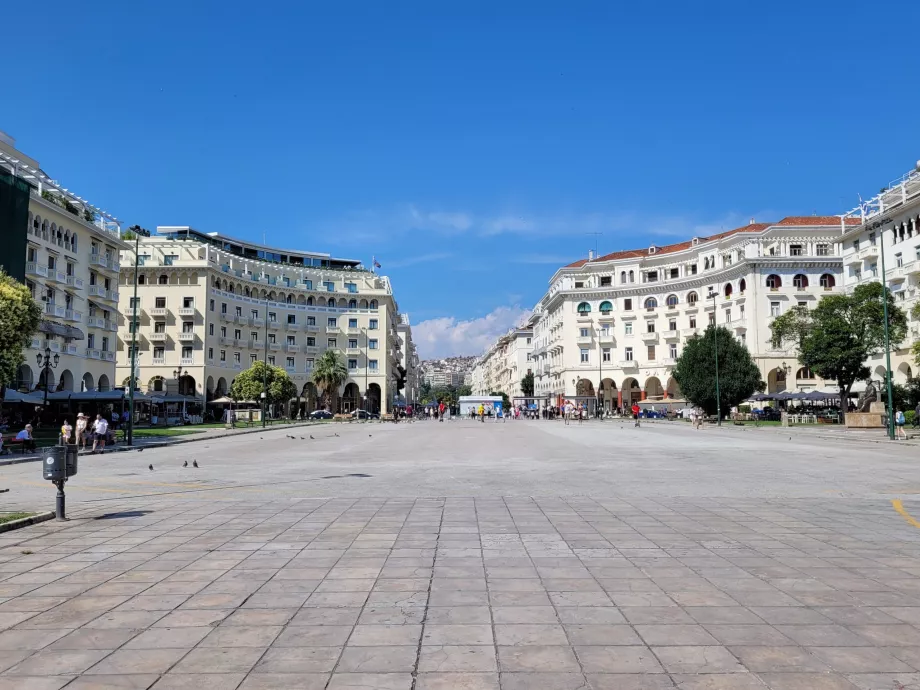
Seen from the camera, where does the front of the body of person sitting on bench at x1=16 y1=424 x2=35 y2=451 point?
to the viewer's right

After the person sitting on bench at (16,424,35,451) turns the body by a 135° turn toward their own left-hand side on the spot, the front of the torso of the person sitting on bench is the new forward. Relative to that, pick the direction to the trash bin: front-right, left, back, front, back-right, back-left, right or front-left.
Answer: back-left
